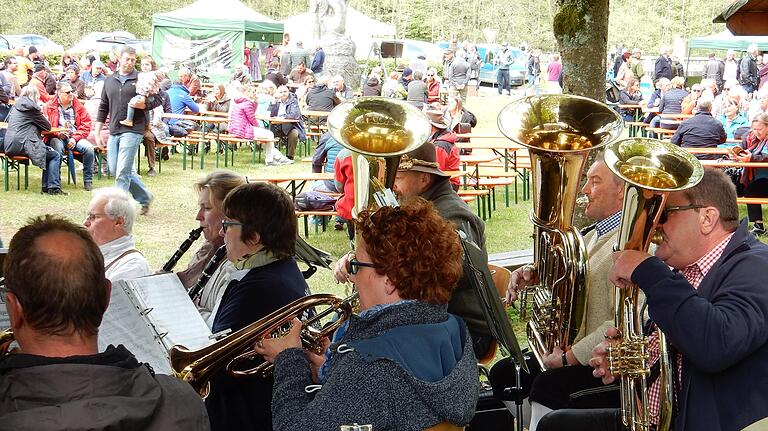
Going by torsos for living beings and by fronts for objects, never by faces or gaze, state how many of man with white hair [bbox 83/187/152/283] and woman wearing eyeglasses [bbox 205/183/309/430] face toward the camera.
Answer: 0

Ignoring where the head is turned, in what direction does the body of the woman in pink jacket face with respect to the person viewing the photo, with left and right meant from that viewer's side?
facing to the right of the viewer

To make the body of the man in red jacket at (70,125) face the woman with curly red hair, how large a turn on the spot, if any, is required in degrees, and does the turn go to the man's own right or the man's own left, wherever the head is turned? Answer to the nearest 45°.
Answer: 0° — they already face them

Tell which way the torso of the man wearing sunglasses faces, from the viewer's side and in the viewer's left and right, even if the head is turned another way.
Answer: facing to the left of the viewer

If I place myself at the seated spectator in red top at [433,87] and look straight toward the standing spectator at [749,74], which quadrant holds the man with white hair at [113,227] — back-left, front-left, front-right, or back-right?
back-right

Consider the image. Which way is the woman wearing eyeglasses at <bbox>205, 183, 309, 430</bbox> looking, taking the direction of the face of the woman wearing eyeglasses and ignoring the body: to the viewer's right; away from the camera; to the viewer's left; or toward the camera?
to the viewer's left

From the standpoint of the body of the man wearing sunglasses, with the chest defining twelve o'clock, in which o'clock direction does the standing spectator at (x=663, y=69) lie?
The standing spectator is roughly at 3 o'clock from the man wearing sunglasses.

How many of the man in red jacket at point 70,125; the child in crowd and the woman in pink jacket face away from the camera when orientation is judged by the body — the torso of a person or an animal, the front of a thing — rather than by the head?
0
